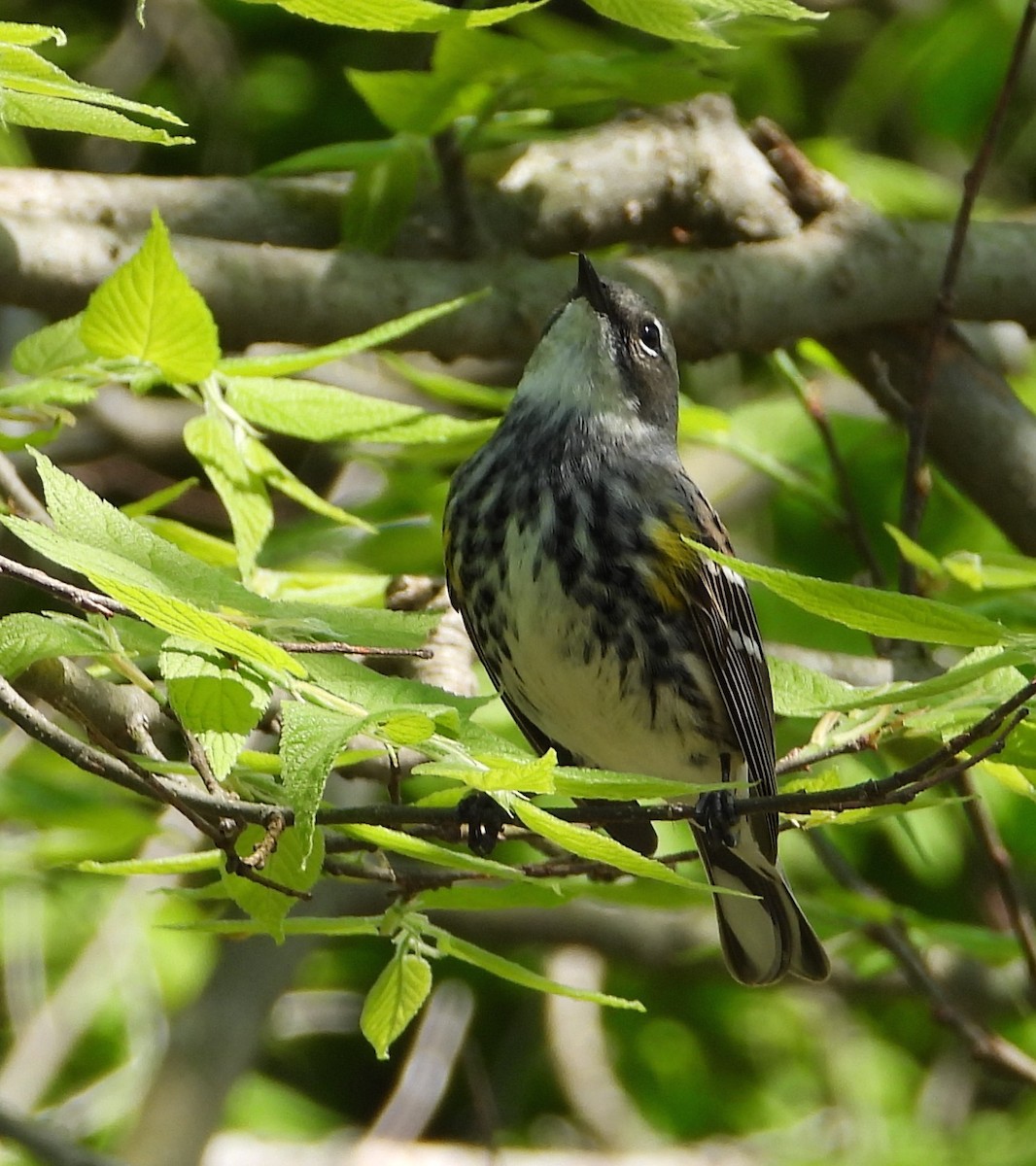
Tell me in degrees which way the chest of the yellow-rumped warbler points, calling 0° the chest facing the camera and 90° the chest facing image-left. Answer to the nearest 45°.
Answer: approximately 45°

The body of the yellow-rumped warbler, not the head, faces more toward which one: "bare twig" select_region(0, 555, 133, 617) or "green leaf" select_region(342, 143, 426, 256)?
the bare twig
